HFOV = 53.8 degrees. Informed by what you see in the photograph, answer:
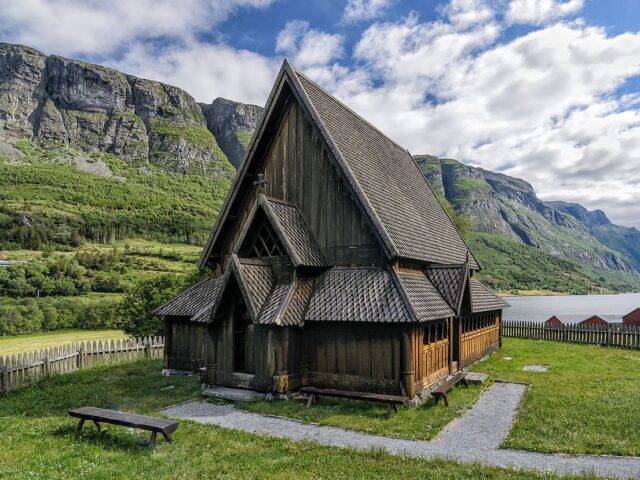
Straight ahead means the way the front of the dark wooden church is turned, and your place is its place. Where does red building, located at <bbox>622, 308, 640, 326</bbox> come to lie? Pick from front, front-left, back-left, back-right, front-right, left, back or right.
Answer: back

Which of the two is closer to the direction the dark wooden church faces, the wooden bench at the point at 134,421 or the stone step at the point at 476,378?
the wooden bench

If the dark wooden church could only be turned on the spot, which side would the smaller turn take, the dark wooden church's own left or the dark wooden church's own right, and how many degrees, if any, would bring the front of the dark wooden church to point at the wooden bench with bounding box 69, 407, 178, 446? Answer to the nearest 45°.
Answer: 0° — it already faces it

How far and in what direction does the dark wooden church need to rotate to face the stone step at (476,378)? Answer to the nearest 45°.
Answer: approximately 135° to its left

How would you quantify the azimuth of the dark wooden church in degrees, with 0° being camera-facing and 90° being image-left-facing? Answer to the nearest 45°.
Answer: approximately 45°

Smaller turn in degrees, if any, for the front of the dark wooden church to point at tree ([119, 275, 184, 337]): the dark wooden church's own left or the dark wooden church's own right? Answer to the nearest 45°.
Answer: approximately 90° to the dark wooden church's own right
